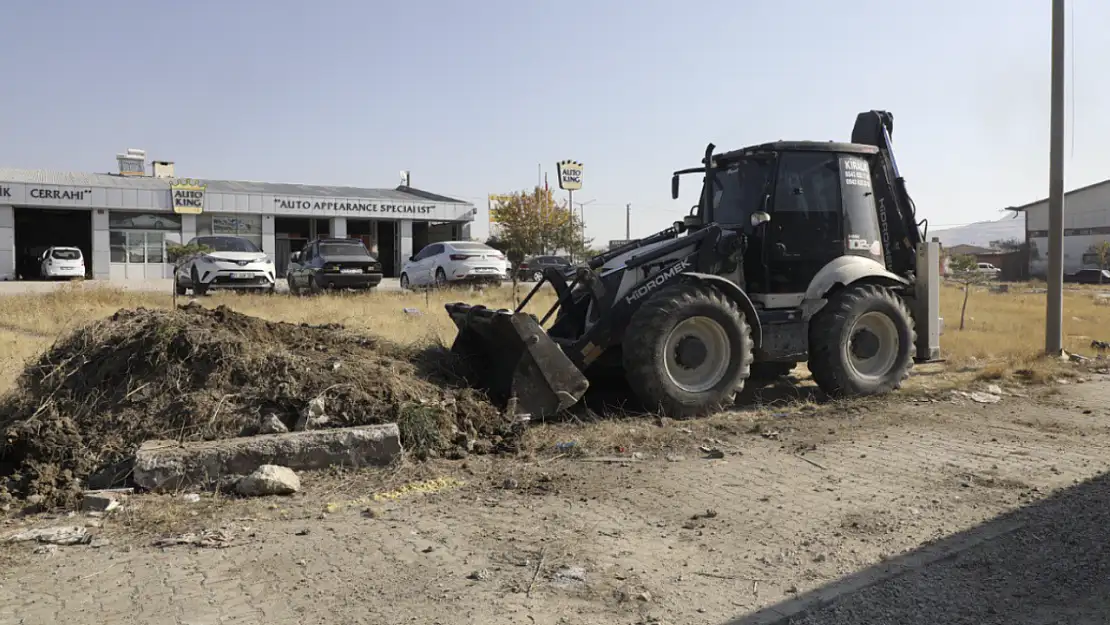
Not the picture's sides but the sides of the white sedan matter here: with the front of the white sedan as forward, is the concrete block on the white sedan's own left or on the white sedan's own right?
on the white sedan's own left

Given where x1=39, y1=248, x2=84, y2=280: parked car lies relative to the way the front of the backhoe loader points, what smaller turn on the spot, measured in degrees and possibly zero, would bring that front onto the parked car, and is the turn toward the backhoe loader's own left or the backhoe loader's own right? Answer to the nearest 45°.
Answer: approximately 90° to the backhoe loader's own right

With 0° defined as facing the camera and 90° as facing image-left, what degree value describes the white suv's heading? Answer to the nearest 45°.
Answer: approximately 315°

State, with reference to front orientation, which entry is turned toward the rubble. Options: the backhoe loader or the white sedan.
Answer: the backhoe loader

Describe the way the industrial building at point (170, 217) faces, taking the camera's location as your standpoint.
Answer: facing the viewer and to the right of the viewer

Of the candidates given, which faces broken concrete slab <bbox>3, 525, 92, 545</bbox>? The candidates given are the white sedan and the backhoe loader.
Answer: the backhoe loader

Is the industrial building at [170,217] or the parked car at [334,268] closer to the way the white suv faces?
the parked car

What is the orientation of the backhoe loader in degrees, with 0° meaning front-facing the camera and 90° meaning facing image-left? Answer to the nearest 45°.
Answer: approximately 45°

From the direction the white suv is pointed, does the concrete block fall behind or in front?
in front

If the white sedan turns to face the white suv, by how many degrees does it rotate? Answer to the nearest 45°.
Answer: approximately 45° to its left

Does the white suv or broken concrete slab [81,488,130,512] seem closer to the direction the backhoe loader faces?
the broken concrete slab

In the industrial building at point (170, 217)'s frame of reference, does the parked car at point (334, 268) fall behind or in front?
in front

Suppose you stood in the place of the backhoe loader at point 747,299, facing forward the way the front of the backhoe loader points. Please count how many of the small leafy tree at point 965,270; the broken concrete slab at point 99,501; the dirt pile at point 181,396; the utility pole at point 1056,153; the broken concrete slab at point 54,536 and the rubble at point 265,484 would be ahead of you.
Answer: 4

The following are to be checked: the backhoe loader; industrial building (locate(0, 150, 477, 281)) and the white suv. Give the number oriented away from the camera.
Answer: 0

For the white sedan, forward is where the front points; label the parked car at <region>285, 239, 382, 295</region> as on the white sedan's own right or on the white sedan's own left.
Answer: on the white sedan's own left

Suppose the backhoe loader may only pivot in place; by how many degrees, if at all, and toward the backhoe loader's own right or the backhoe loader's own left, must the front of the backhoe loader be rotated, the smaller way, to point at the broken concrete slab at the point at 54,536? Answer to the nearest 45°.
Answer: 0° — it already faces it
